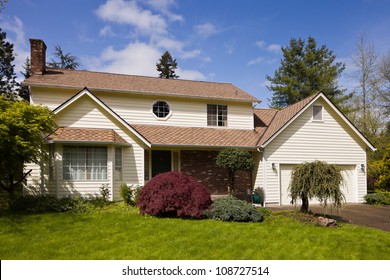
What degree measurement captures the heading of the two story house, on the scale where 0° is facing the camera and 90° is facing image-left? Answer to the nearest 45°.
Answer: approximately 0°

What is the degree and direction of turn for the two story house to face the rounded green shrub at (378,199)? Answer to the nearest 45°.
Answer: approximately 90° to its left

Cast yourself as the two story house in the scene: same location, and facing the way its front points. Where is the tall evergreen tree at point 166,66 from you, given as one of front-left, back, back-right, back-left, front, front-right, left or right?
back

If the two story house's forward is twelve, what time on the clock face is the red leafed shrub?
The red leafed shrub is roughly at 12 o'clock from the two story house.

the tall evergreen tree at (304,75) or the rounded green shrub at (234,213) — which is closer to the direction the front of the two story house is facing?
the rounded green shrub

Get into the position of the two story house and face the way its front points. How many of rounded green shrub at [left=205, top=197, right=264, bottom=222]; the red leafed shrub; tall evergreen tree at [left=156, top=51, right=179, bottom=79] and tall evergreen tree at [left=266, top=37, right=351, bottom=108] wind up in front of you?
2

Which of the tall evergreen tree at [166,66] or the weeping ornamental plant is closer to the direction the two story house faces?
the weeping ornamental plant

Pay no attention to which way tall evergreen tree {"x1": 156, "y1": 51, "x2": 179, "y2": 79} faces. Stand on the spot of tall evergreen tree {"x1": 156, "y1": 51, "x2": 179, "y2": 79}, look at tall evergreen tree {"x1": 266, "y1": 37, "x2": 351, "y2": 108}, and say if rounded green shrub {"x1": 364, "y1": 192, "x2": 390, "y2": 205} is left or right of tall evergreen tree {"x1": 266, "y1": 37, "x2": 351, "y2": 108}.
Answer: right
